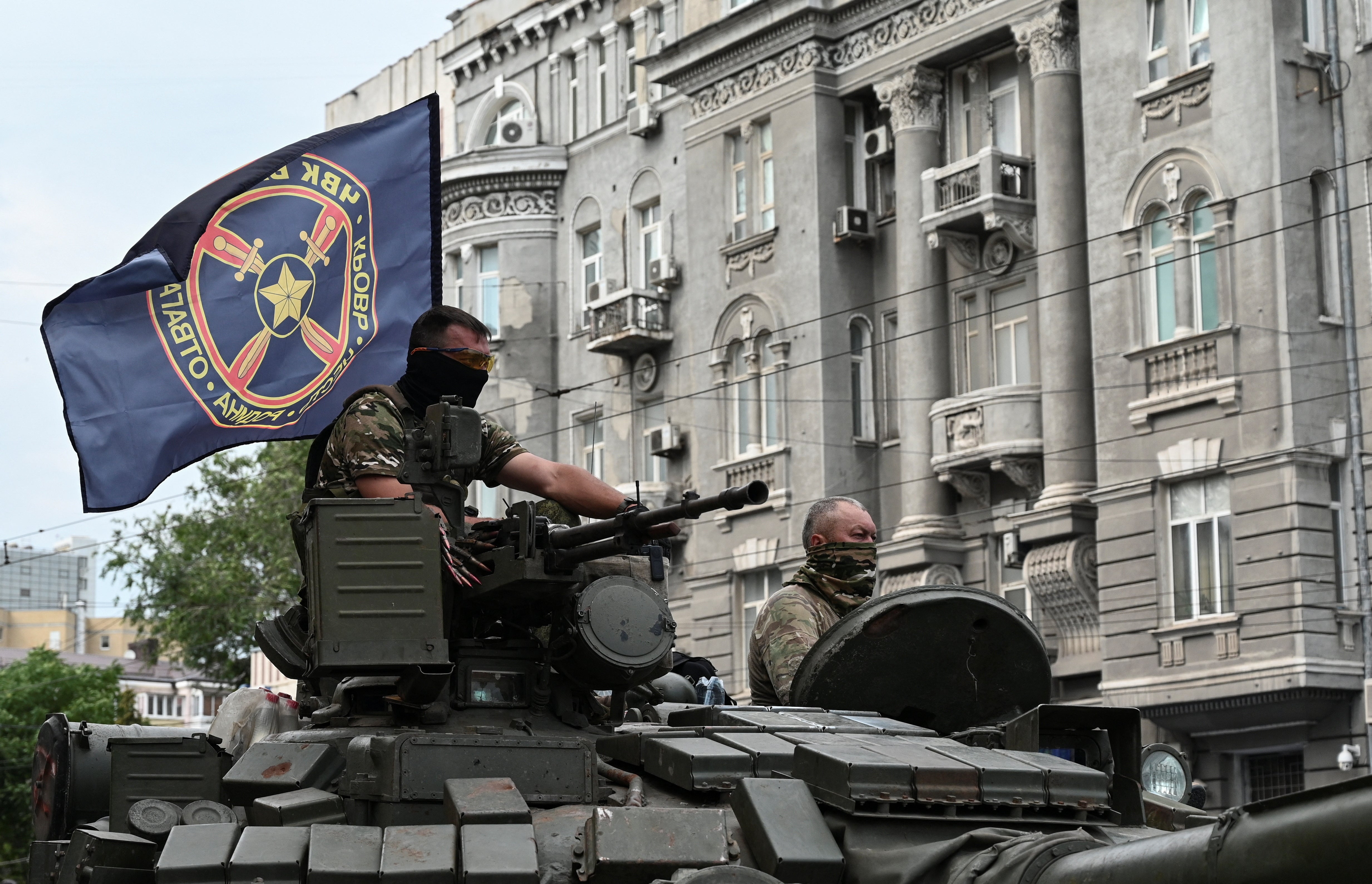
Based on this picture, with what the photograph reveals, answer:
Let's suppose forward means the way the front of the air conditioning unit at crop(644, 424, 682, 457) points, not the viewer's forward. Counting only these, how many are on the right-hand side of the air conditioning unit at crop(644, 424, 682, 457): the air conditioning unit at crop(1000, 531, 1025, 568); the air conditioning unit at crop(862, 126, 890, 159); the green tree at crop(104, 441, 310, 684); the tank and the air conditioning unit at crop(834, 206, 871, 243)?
1

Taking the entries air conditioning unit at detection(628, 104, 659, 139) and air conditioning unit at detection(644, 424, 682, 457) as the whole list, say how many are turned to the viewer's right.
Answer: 0

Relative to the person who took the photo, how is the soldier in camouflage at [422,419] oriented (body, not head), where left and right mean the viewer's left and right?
facing the viewer and to the right of the viewer

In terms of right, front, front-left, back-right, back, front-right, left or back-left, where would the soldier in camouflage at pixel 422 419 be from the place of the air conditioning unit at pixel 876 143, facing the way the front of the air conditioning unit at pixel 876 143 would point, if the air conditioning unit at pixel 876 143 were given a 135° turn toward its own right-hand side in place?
back

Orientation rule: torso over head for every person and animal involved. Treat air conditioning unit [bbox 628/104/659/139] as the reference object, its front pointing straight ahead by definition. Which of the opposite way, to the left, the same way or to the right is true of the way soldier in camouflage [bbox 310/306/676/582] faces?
to the left

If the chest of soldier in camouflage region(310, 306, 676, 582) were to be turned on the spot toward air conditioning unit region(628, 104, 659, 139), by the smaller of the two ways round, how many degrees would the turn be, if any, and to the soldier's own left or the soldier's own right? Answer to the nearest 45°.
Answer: approximately 135° to the soldier's own left

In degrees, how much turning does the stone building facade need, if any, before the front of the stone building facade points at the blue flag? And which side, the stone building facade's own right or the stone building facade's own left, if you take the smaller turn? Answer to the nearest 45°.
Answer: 0° — it already faces it

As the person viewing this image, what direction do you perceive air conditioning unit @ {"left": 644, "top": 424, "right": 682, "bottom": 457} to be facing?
facing the viewer and to the left of the viewer
